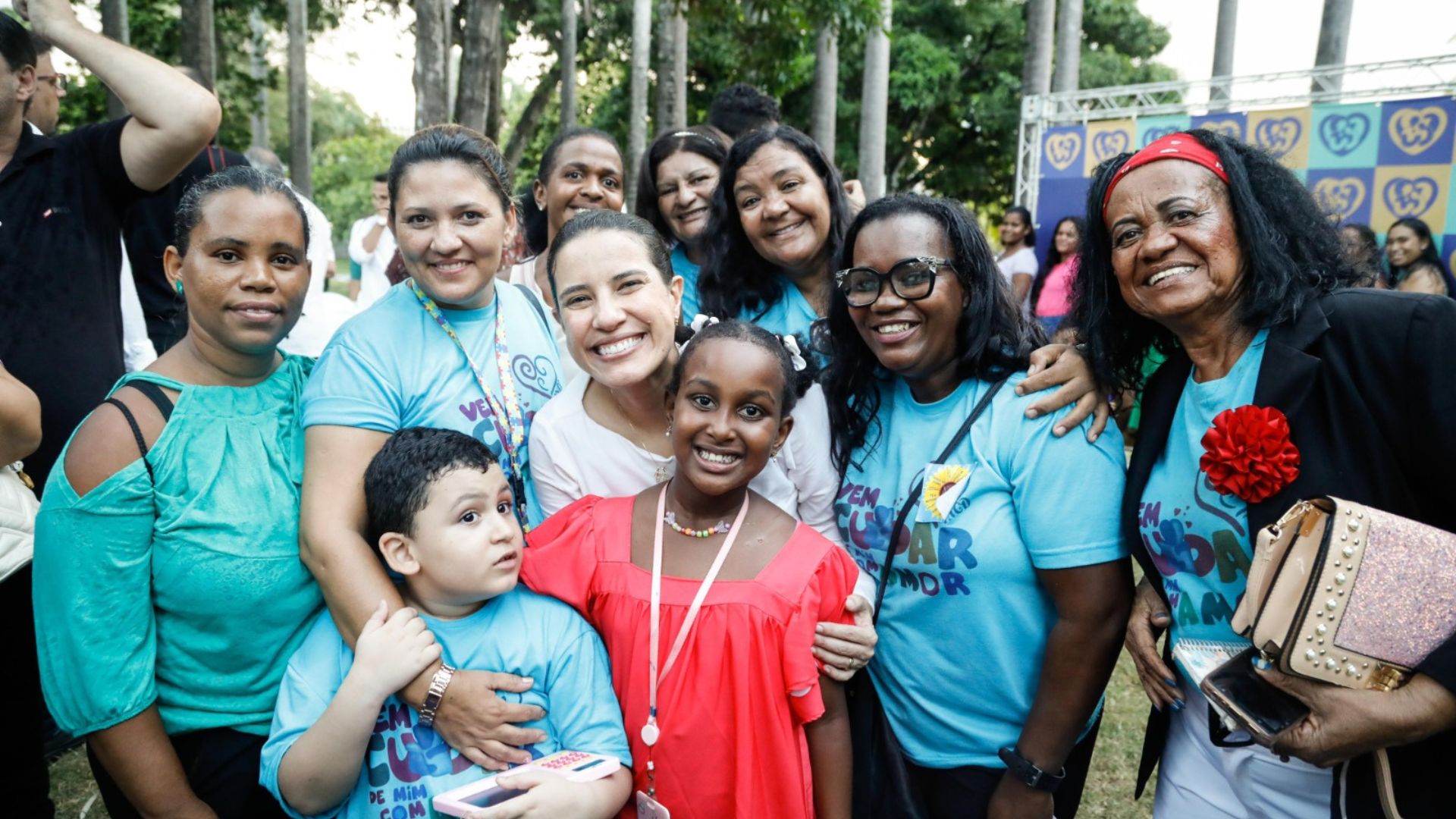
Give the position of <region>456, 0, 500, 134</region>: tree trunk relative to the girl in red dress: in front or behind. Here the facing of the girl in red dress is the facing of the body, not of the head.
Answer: behind

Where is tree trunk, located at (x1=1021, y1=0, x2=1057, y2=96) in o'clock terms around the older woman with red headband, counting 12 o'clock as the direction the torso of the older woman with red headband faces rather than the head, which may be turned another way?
The tree trunk is roughly at 4 o'clock from the older woman with red headband.

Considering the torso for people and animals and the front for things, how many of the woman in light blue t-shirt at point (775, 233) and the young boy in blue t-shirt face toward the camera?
2

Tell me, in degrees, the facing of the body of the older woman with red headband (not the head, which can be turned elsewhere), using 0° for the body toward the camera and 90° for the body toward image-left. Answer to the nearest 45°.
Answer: approximately 45°

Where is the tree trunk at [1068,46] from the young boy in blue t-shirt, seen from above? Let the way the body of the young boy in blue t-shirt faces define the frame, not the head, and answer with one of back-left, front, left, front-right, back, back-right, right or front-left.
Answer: back-left

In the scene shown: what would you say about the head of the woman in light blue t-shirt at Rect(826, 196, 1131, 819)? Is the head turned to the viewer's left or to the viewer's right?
to the viewer's left

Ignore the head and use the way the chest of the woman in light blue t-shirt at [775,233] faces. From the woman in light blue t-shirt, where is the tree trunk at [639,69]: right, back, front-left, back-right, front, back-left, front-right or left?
back

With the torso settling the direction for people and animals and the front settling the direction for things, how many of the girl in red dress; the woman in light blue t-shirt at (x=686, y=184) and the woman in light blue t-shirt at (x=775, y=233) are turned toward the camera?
3

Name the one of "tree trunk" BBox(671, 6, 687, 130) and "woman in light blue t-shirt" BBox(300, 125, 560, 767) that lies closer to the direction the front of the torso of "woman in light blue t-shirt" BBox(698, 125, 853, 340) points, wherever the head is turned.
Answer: the woman in light blue t-shirt

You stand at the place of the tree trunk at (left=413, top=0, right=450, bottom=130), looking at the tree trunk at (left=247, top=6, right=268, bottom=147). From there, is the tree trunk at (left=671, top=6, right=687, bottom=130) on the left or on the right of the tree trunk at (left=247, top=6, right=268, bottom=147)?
right

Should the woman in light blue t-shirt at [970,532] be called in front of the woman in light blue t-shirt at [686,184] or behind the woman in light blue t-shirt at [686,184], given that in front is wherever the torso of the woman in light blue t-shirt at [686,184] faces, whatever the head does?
in front

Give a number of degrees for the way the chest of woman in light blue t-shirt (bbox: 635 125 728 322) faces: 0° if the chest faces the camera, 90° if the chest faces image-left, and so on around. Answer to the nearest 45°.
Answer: approximately 0°
